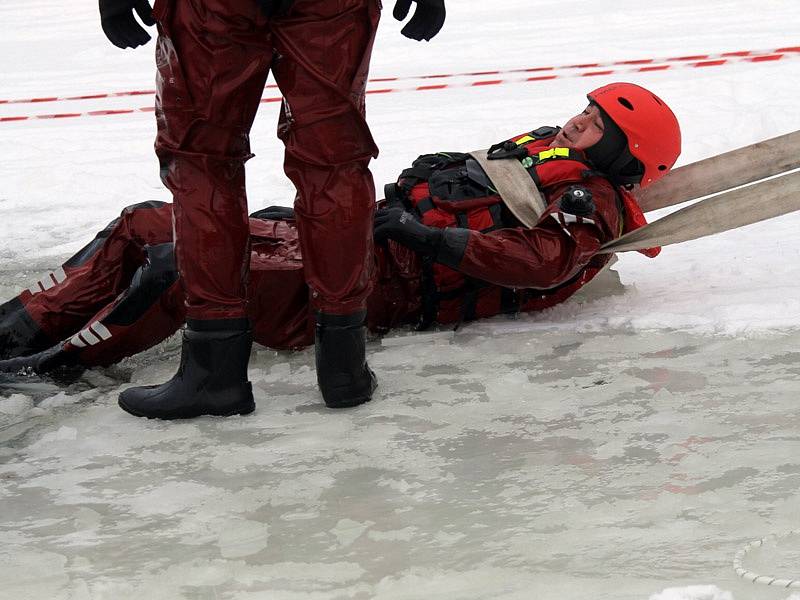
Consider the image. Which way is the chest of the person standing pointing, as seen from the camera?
away from the camera

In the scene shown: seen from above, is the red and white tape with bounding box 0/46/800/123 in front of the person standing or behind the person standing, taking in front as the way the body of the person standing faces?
in front

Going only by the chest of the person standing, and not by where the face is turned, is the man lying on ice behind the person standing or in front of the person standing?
in front
